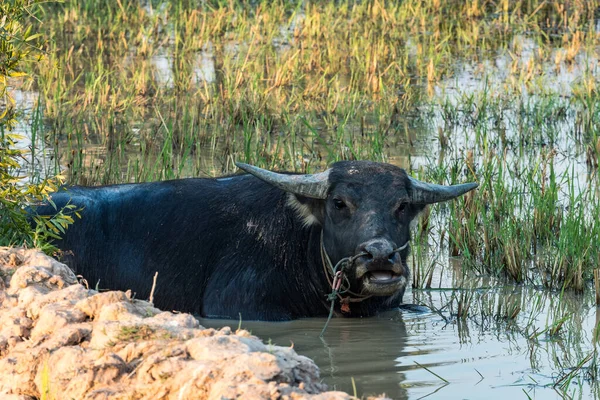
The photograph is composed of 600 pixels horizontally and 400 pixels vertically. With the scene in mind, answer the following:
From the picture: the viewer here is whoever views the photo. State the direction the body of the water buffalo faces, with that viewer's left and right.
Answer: facing the viewer and to the right of the viewer
